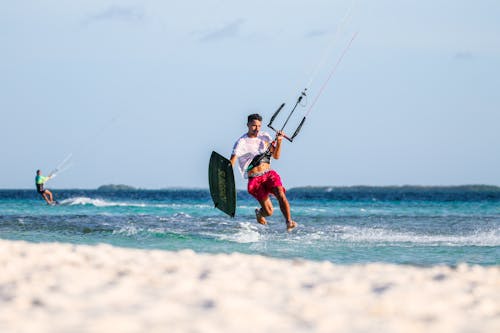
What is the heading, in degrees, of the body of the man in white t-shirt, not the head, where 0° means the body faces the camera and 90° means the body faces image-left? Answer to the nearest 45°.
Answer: approximately 315°
